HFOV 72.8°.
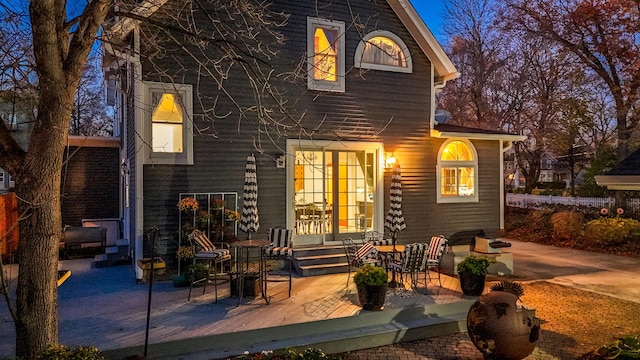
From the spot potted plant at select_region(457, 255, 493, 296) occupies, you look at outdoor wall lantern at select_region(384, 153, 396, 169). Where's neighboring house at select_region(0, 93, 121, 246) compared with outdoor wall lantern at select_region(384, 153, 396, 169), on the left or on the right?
left

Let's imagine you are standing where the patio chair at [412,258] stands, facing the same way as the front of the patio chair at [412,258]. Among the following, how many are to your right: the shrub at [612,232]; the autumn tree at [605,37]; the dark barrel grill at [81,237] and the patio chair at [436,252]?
3

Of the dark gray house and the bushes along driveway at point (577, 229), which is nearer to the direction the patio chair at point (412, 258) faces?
the dark gray house

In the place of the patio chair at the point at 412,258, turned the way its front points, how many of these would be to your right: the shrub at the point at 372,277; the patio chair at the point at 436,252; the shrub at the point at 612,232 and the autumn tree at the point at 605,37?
3

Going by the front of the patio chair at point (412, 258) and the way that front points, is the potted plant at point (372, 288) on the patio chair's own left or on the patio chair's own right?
on the patio chair's own left

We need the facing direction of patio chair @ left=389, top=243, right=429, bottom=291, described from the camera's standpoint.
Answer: facing away from the viewer and to the left of the viewer

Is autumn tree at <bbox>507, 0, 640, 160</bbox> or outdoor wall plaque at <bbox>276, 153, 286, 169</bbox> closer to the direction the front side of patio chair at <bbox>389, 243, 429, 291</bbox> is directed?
the outdoor wall plaque

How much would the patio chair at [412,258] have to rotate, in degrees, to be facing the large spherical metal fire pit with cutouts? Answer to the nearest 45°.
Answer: approximately 180°

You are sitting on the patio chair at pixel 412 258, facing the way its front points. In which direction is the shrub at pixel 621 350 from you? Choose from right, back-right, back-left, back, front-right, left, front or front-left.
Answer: back
